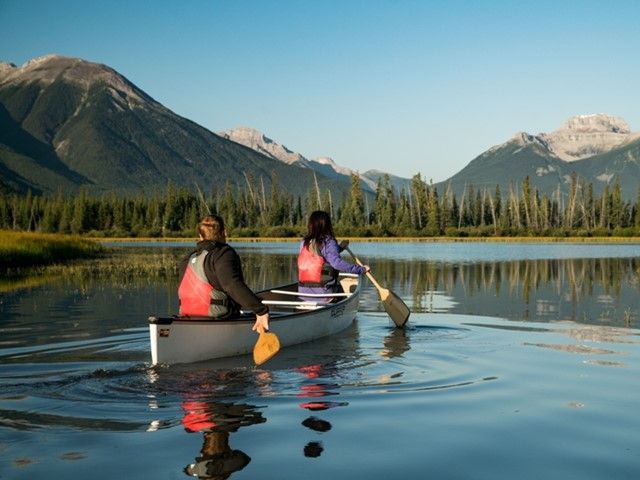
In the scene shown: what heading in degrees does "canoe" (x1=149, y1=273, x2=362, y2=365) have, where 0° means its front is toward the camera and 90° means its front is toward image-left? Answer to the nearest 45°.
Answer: approximately 225°

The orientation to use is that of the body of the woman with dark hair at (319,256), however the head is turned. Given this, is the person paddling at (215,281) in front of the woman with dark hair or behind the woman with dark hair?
behind

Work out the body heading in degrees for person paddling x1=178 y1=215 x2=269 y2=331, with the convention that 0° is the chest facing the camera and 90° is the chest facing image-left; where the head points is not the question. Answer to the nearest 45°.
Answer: approximately 225°

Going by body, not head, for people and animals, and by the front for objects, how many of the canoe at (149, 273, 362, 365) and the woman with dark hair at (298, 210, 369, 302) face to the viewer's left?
0

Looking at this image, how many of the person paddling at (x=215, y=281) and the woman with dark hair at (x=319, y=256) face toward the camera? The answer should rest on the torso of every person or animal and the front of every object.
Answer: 0

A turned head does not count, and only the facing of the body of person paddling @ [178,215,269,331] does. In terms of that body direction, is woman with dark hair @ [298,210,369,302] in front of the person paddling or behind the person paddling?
in front

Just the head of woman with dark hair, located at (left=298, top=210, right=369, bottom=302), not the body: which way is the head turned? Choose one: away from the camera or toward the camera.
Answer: away from the camera

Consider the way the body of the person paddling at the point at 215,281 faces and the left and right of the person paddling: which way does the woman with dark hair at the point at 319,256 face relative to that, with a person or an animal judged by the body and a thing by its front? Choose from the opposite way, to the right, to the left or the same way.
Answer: the same way

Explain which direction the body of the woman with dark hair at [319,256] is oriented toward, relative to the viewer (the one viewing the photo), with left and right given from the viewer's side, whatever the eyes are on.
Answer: facing away from the viewer and to the right of the viewer

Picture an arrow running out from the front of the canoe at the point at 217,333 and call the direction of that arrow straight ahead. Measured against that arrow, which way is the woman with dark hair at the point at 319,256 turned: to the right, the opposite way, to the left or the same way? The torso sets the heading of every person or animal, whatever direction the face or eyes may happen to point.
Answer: the same way

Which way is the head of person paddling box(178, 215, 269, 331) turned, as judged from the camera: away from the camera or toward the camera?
away from the camera
